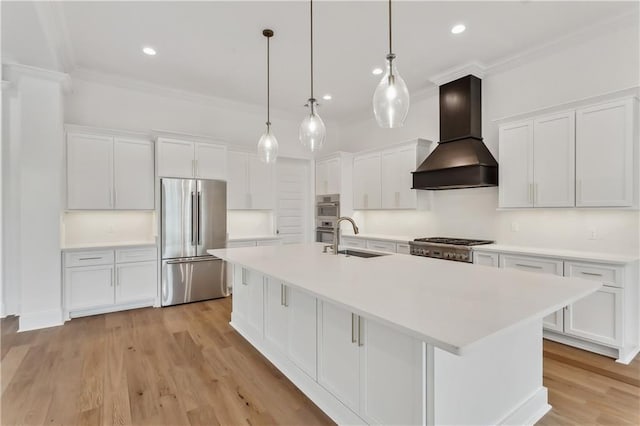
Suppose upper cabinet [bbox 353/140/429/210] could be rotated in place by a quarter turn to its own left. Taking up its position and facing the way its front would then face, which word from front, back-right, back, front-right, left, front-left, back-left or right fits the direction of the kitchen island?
front-right

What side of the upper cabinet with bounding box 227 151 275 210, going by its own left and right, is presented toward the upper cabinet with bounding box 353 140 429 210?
left

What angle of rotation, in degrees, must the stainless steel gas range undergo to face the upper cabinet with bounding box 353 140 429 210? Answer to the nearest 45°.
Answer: approximately 90° to its right

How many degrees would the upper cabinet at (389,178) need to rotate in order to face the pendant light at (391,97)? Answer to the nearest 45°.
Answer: approximately 45° to its left

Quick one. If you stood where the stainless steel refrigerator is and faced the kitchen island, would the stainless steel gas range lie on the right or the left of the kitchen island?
left

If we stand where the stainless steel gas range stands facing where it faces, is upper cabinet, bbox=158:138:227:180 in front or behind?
in front

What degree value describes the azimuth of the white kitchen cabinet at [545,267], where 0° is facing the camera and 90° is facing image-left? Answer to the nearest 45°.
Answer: approximately 45°

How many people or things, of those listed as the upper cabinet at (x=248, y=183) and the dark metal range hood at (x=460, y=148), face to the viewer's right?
0

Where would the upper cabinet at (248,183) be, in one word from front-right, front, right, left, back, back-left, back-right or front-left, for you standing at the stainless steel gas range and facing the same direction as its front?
front-right

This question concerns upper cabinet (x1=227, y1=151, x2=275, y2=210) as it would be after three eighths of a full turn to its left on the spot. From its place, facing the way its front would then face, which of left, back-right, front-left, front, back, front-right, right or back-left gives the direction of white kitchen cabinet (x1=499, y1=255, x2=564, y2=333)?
right

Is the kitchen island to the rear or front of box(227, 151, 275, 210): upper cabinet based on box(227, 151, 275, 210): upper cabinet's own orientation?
to the front

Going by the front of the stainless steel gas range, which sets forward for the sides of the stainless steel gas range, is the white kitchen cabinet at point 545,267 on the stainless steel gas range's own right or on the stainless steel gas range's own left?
on the stainless steel gas range's own left

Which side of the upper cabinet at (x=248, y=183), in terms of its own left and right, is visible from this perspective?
front

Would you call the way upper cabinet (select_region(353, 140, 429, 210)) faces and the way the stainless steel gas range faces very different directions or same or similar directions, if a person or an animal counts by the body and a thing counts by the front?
same or similar directions

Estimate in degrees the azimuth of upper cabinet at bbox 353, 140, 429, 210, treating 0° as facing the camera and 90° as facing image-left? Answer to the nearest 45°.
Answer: approximately 45°

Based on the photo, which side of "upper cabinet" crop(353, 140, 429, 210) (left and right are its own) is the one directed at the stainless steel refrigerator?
front

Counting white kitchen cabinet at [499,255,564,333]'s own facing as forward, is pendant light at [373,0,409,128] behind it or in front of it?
in front
